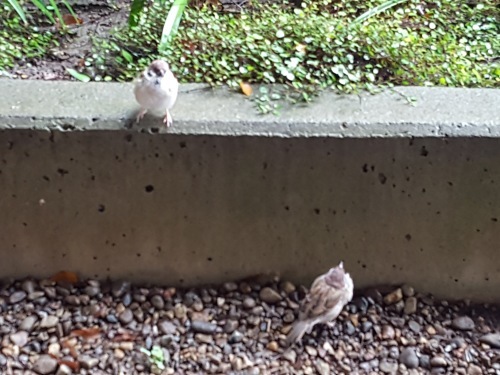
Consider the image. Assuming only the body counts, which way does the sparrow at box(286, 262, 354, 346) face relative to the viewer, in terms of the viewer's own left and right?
facing away from the viewer and to the right of the viewer

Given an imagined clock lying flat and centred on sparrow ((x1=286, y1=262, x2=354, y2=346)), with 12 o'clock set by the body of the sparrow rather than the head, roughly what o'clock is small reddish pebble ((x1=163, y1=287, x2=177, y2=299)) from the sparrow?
The small reddish pebble is roughly at 8 o'clock from the sparrow.

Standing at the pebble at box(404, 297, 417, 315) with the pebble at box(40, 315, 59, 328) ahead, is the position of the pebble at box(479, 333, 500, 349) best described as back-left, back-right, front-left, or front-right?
back-left

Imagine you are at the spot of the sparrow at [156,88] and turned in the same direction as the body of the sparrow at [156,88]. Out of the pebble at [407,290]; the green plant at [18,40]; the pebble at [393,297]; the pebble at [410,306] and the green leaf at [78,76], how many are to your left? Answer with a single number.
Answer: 3

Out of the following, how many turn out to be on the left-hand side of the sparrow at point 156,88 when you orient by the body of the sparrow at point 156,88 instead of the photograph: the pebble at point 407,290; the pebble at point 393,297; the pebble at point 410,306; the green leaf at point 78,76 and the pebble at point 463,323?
4

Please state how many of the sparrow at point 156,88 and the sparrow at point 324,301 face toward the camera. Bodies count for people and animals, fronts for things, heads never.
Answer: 1

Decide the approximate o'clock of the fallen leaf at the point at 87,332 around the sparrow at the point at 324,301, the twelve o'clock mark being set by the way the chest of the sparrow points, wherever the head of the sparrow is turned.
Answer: The fallen leaf is roughly at 7 o'clock from the sparrow.

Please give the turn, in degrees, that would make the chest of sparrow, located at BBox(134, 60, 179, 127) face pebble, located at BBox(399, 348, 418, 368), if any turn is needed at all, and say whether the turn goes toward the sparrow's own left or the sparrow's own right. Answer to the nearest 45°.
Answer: approximately 45° to the sparrow's own left

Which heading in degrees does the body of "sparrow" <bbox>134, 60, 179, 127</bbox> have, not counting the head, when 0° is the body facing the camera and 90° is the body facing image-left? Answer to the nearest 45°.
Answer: approximately 0°

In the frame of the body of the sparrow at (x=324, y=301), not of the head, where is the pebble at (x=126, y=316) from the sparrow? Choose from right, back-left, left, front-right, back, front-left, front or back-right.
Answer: back-left

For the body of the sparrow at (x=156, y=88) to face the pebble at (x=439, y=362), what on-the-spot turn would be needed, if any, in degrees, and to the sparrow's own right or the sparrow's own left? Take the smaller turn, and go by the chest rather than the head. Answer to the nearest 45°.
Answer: approximately 45° to the sparrow's own left

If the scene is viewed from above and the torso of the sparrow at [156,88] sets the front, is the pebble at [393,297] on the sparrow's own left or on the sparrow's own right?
on the sparrow's own left
